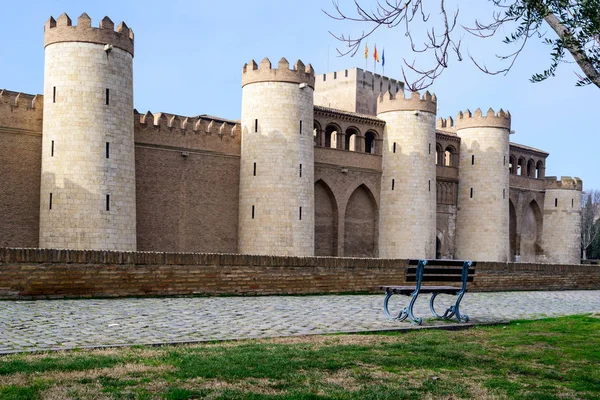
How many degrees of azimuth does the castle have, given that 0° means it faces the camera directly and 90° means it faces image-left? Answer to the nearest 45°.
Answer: approximately 315°
